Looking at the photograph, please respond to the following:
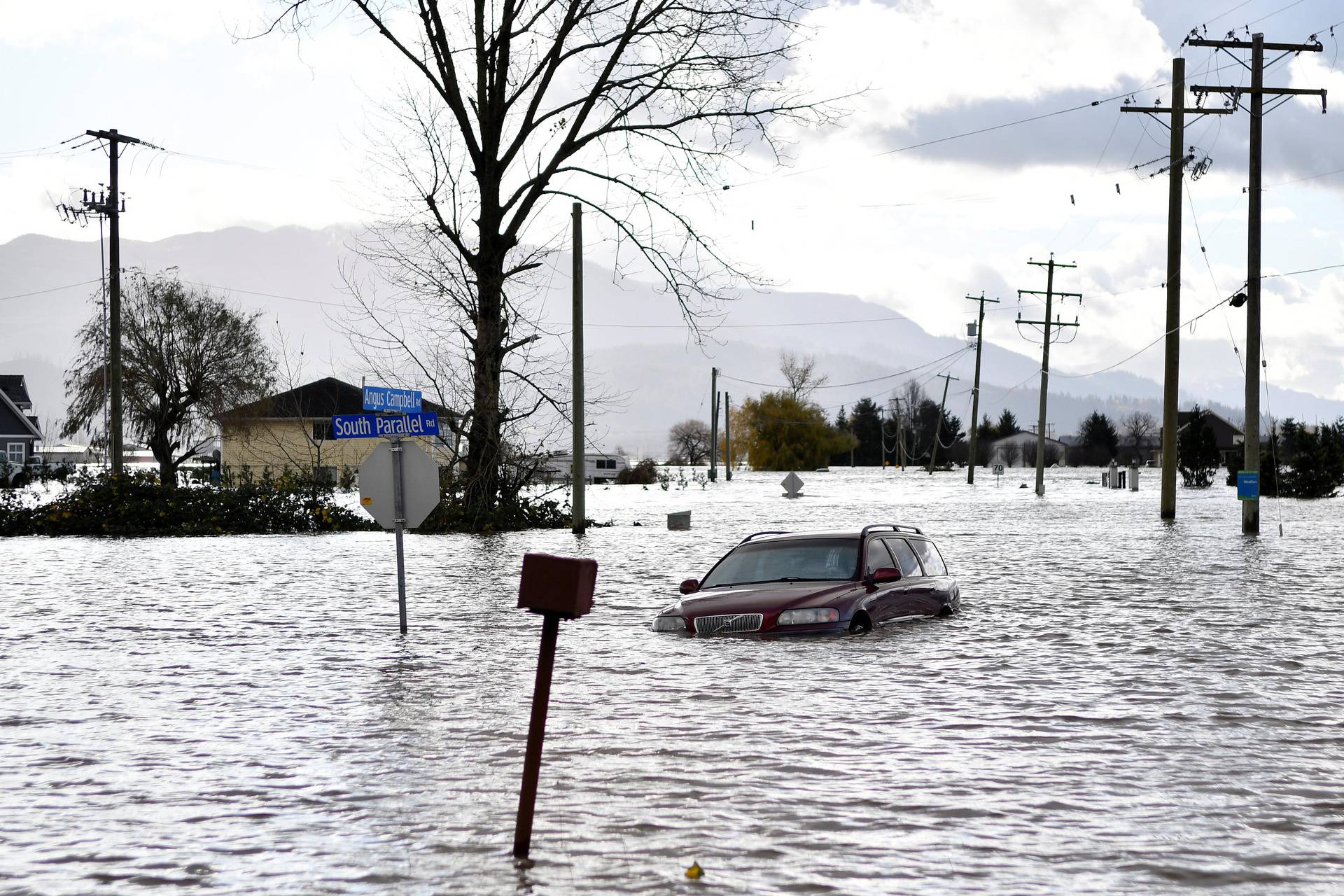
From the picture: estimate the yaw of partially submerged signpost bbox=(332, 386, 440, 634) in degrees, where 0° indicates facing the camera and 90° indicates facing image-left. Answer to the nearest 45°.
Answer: approximately 180°

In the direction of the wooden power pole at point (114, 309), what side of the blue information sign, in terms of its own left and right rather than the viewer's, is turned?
right

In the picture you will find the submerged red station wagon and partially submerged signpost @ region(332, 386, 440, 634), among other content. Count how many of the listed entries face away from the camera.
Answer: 1

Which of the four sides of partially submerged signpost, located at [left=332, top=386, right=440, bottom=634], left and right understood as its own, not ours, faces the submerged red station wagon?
right

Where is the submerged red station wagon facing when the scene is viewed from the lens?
facing the viewer and to the left of the viewer

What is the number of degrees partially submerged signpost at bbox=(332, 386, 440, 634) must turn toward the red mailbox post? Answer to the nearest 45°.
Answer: approximately 180°

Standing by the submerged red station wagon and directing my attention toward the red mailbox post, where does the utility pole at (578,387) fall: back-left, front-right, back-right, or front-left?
back-right

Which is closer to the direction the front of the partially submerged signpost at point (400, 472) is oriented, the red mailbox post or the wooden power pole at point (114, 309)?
the wooden power pole

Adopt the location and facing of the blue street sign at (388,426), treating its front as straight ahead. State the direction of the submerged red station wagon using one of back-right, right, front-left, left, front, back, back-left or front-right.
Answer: left

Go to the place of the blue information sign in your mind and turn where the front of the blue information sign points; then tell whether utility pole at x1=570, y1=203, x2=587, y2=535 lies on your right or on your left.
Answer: on your right

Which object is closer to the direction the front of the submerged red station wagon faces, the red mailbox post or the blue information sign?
the red mailbox post

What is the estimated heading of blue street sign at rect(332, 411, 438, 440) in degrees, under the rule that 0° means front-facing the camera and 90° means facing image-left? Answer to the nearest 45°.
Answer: approximately 0°
